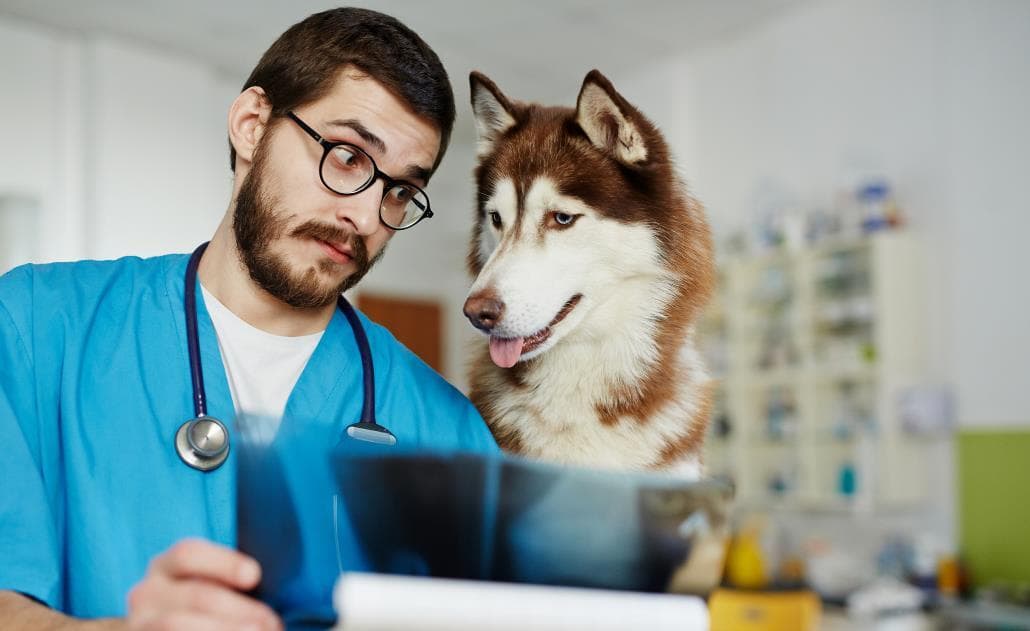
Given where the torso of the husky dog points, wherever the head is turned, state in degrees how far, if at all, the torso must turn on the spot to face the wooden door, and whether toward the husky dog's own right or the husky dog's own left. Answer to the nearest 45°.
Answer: approximately 135° to the husky dog's own right

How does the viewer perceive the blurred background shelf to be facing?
facing the viewer and to the left of the viewer

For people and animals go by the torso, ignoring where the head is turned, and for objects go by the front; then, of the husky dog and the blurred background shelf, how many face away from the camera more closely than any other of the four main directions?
0

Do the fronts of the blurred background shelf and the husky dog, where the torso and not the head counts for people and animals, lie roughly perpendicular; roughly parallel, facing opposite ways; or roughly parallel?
roughly parallel

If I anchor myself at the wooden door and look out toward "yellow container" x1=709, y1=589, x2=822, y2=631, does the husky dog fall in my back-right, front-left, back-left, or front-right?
front-right

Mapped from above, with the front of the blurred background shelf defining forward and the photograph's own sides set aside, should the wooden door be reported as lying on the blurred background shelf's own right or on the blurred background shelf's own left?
on the blurred background shelf's own right

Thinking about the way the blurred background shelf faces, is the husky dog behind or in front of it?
in front

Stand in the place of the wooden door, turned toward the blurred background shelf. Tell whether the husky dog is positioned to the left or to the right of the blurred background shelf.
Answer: right
